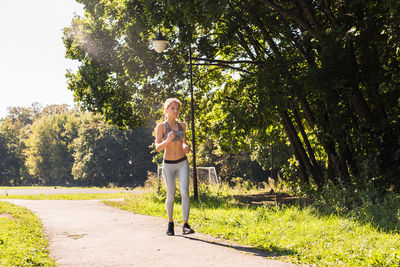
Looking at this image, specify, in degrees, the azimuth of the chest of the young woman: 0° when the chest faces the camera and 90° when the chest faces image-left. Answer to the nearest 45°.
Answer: approximately 315°

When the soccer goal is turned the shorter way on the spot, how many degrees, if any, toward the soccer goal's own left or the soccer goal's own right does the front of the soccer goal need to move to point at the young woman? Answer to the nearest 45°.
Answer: approximately 45° to the soccer goal's own left

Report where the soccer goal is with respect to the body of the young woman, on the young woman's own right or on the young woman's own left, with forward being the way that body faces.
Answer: on the young woman's own left
